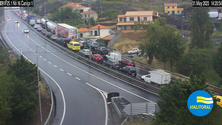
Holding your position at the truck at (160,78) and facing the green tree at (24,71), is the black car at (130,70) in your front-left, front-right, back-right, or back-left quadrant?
front-right

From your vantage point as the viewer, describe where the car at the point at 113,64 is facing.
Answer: facing away from the viewer and to the left of the viewer

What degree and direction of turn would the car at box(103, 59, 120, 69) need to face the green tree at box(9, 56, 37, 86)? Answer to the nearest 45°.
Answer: approximately 90° to its left

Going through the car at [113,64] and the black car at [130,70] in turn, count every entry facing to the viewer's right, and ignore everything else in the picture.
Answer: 0

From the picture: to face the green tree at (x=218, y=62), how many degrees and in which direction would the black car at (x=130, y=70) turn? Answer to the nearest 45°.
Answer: approximately 135° to its right

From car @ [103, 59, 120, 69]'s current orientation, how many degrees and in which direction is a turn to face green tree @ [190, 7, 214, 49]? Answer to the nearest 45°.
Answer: approximately 90° to its right

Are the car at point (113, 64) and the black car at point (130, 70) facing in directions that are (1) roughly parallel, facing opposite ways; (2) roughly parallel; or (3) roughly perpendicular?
roughly parallel

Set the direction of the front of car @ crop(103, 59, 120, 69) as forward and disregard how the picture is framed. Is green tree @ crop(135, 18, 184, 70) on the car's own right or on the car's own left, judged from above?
on the car's own right

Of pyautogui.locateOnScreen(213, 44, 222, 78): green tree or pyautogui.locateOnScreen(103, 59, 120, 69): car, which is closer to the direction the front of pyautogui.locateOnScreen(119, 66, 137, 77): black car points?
the car

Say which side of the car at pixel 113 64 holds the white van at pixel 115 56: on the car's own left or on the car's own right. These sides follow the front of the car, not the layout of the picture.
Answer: on the car's own right

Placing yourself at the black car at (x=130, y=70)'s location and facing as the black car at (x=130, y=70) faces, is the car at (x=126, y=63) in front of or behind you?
in front

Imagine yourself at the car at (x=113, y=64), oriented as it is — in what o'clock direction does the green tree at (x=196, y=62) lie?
The green tree is roughly at 5 o'clock from the car.

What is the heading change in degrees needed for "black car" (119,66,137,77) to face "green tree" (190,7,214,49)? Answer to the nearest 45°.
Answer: approximately 90° to its right

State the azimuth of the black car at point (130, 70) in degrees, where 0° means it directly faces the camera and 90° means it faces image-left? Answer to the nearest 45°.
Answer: approximately 135°

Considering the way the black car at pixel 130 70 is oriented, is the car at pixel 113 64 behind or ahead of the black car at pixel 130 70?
ahead
